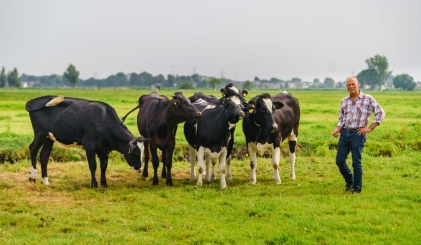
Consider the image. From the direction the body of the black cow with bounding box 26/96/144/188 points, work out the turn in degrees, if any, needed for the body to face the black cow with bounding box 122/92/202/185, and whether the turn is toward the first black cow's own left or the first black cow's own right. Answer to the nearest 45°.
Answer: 0° — it already faces it

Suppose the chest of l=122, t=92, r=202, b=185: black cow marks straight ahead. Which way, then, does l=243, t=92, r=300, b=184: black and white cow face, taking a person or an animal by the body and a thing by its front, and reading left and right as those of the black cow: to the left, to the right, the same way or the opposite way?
to the right

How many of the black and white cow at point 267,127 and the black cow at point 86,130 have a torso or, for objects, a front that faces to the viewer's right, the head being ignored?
1

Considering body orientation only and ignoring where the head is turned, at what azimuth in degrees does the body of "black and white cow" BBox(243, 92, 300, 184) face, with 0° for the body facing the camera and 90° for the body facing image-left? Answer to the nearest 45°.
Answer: approximately 45°

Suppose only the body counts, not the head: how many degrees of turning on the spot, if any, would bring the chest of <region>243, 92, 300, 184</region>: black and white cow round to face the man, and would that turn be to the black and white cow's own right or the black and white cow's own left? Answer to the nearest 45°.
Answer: approximately 90° to the black and white cow's own left

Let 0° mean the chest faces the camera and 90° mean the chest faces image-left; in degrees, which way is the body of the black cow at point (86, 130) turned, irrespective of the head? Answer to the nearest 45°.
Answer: approximately 270°

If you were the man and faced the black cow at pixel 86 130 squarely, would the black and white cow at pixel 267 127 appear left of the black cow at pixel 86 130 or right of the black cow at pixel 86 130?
right

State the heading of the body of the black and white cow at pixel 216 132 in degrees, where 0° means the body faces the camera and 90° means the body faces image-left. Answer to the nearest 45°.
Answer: approximately 315°

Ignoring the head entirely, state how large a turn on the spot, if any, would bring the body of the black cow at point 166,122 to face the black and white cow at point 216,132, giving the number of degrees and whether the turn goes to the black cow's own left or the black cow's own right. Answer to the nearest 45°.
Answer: approximately 45° to the black cow's own left

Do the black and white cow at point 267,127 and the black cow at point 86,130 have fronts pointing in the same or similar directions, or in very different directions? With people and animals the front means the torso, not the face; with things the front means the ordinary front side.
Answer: very different directions

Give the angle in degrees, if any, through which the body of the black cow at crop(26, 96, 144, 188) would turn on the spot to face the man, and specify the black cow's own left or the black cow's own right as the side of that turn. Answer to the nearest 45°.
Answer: approximately 45° to the black cow's own right
